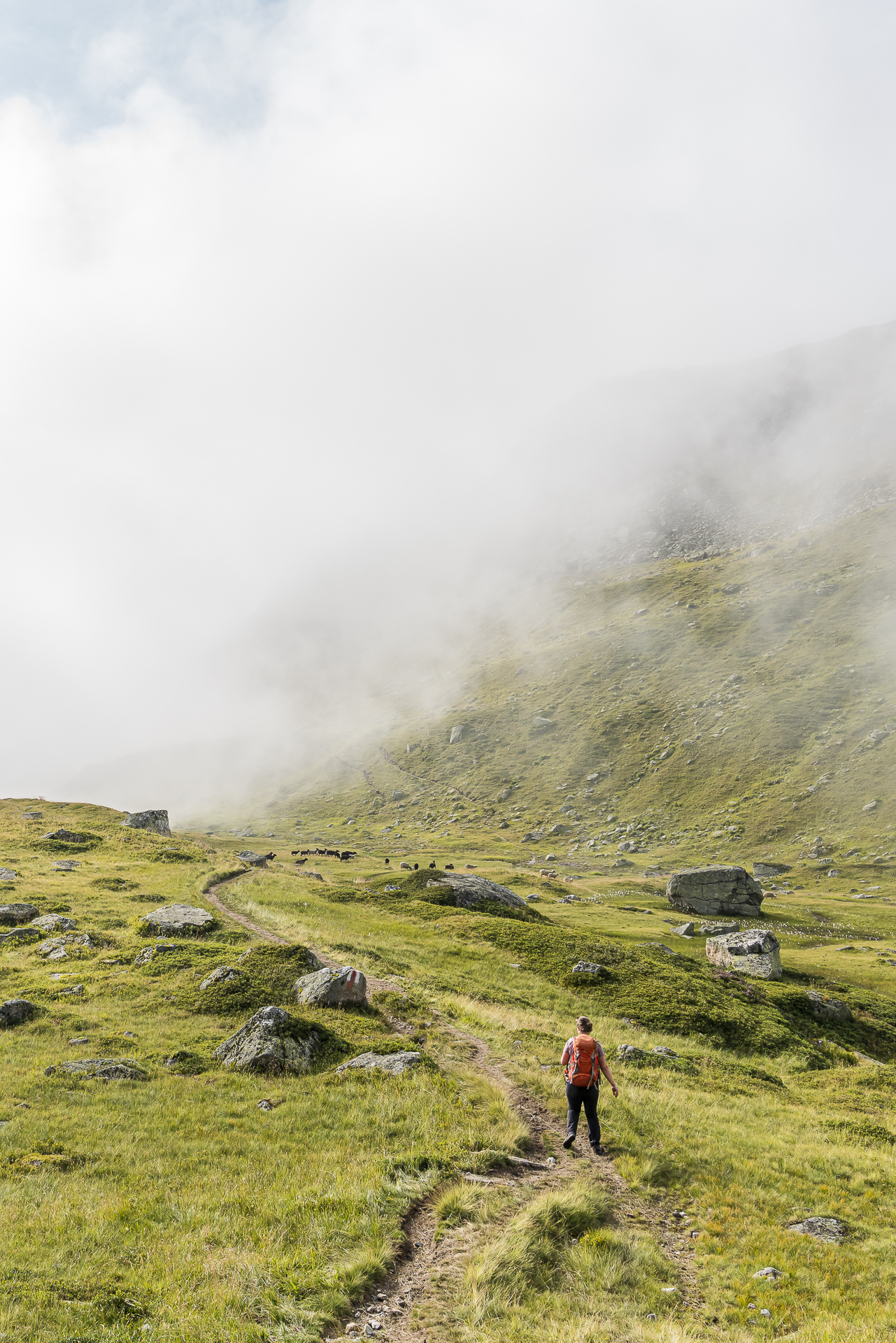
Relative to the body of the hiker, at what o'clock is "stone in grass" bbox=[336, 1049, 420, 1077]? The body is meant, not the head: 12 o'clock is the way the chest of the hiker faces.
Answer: The stone in grass is roughly at 10 o'clock from the hiker.

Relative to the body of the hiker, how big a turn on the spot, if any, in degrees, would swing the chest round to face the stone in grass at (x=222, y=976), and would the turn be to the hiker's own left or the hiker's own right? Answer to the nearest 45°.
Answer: approximately 45° to the hiker's own left

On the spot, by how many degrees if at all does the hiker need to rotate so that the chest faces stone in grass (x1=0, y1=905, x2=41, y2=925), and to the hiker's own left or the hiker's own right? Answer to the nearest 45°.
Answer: approximately 45° to the hiker's own left

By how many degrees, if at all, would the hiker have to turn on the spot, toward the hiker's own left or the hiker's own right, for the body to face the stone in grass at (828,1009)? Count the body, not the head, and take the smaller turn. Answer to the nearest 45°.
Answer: approximately 45° to the hiker's own right

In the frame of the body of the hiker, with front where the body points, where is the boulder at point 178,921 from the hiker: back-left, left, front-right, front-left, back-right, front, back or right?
front-left

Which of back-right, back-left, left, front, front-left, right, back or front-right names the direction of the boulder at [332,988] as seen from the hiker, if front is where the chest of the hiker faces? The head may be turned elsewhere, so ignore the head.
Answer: front-left

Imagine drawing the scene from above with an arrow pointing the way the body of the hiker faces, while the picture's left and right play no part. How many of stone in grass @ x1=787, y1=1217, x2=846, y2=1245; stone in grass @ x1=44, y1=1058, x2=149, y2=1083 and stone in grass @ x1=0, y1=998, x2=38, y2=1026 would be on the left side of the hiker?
2

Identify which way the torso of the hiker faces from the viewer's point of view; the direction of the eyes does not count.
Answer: away from the camera

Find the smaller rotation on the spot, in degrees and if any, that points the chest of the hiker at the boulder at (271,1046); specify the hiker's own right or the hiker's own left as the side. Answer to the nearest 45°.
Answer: approximately 90° to the hiker's own left

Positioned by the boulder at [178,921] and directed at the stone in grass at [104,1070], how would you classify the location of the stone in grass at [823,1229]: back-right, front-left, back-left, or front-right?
front-left

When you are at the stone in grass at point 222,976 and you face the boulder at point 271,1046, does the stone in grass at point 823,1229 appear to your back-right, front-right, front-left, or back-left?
front-left

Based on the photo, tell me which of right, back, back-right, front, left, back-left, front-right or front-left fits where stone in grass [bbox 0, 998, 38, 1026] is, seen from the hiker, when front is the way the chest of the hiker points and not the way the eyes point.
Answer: left

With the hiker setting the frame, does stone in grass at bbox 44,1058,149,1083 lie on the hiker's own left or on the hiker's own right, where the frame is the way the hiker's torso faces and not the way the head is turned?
on the hiker's own left
